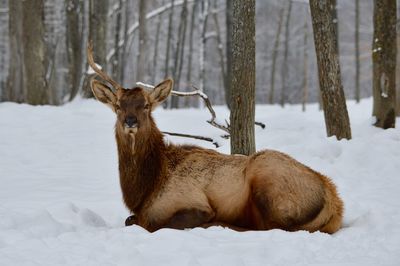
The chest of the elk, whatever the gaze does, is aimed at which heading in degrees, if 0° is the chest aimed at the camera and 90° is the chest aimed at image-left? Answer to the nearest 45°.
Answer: approximately 90°

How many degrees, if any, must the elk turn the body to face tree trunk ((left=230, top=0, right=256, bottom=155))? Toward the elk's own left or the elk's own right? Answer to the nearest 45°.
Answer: approximately 90° to the elk's own right

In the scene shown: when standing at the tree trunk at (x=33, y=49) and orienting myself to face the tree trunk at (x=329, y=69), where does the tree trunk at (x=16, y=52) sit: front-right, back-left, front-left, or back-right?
back-left

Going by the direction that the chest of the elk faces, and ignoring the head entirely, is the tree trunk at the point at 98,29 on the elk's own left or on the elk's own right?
on the elk's own right

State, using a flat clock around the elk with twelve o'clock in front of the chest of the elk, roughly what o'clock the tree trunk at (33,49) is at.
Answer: The tree trunk is roughly at 2 o'clock from the elk.

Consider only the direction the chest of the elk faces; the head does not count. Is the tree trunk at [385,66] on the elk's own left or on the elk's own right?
on the elk's own right

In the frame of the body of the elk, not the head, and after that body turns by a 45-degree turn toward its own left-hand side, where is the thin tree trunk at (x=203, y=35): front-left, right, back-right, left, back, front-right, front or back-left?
back-right

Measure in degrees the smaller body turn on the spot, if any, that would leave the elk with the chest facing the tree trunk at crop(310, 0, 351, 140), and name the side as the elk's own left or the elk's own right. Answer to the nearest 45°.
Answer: approximately 135° to the elk's own right
